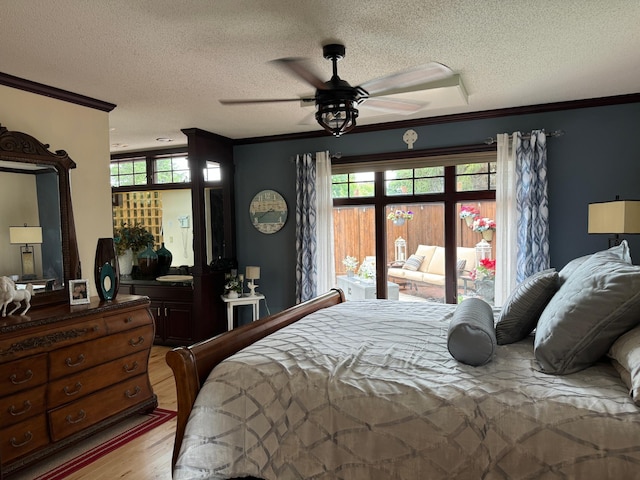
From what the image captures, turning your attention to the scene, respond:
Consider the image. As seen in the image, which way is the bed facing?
to the viewer's left

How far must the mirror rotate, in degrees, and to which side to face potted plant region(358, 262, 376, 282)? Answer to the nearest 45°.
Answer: approximately 45° to its left

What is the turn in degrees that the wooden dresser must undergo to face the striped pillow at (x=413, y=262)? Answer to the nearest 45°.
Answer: approximately 45° to its left

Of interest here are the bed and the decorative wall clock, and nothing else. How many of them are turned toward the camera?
1

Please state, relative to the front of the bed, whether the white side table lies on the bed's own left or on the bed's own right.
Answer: on the bed's own right

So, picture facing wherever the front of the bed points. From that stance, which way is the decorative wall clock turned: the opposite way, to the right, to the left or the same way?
to the left

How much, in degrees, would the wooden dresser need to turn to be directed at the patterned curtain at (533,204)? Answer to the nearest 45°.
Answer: approximately 45° to its left

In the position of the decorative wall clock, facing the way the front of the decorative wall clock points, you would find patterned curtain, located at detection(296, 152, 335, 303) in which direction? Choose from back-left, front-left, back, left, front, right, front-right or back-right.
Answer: front-left

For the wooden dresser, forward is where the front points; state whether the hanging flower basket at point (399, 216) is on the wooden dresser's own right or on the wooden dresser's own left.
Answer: on the wooden dresser's own left

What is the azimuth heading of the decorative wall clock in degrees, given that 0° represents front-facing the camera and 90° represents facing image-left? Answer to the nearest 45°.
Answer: approximately 0°

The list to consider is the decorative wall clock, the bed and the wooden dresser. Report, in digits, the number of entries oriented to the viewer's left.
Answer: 1

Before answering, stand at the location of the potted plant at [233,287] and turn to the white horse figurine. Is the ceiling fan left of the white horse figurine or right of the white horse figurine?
left

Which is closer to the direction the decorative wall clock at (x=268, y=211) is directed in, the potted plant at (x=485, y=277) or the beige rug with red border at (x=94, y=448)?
the beige rug with red border

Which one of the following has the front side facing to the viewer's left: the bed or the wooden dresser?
the bed

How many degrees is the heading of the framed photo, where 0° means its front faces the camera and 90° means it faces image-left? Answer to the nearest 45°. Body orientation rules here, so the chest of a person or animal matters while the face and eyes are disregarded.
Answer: approximately 315°

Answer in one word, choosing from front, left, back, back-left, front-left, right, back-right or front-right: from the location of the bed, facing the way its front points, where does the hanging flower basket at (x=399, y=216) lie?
right
